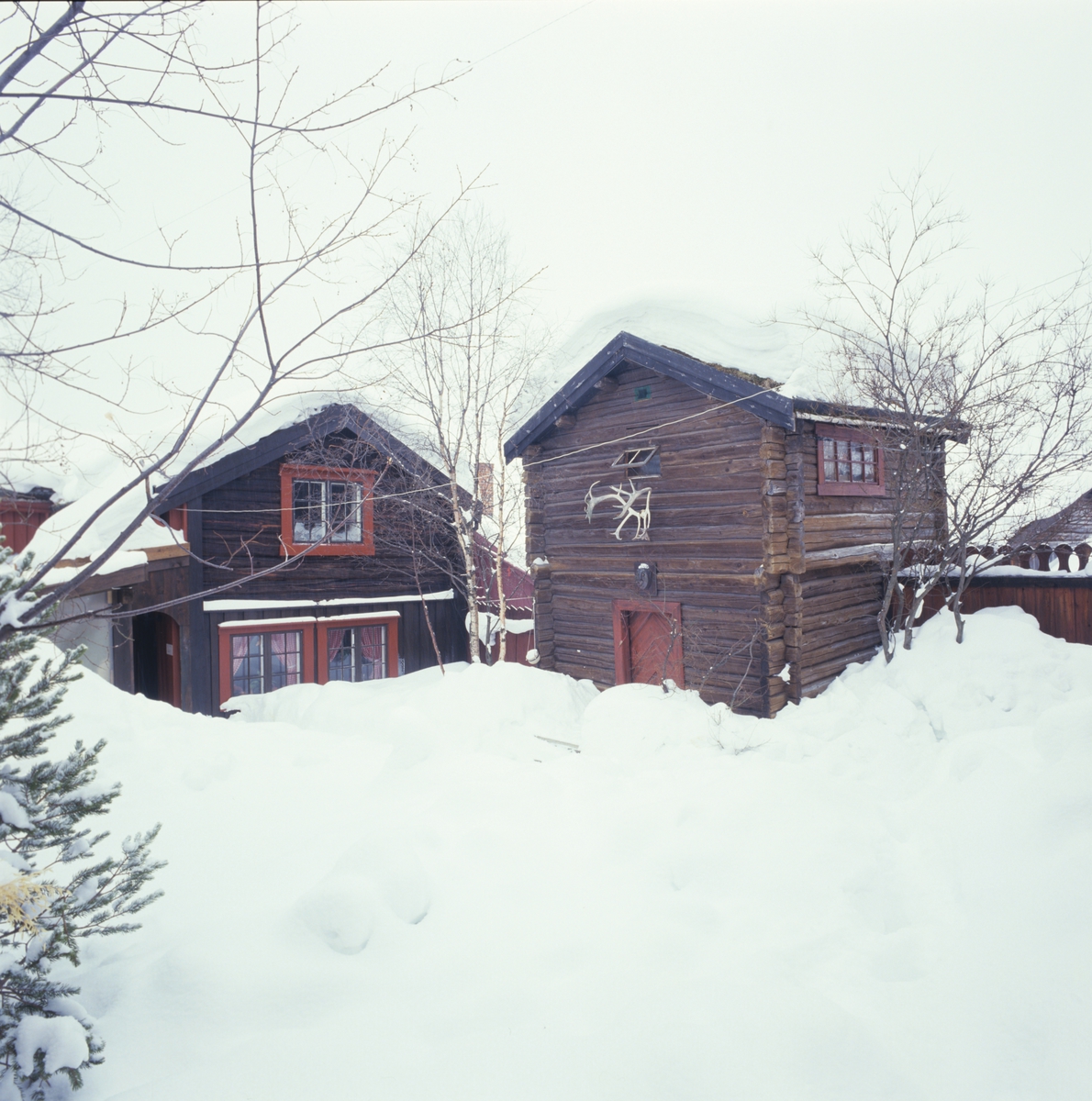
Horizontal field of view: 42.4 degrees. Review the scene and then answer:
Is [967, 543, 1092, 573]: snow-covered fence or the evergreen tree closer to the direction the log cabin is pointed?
the evergreen tree

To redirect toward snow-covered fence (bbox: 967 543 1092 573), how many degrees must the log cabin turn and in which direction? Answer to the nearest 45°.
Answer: approximately 135° to its left

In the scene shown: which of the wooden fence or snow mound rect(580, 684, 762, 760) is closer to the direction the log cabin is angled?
the snow mound

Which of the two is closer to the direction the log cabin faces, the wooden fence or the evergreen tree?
the evergreen tree

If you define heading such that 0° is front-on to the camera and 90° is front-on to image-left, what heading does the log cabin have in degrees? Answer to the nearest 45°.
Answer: approximately 45°

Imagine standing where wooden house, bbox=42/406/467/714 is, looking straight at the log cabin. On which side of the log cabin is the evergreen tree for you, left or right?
right

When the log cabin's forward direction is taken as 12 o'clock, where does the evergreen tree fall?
The evergreen tree is roughly at 11 o'clock from the log cabin.
